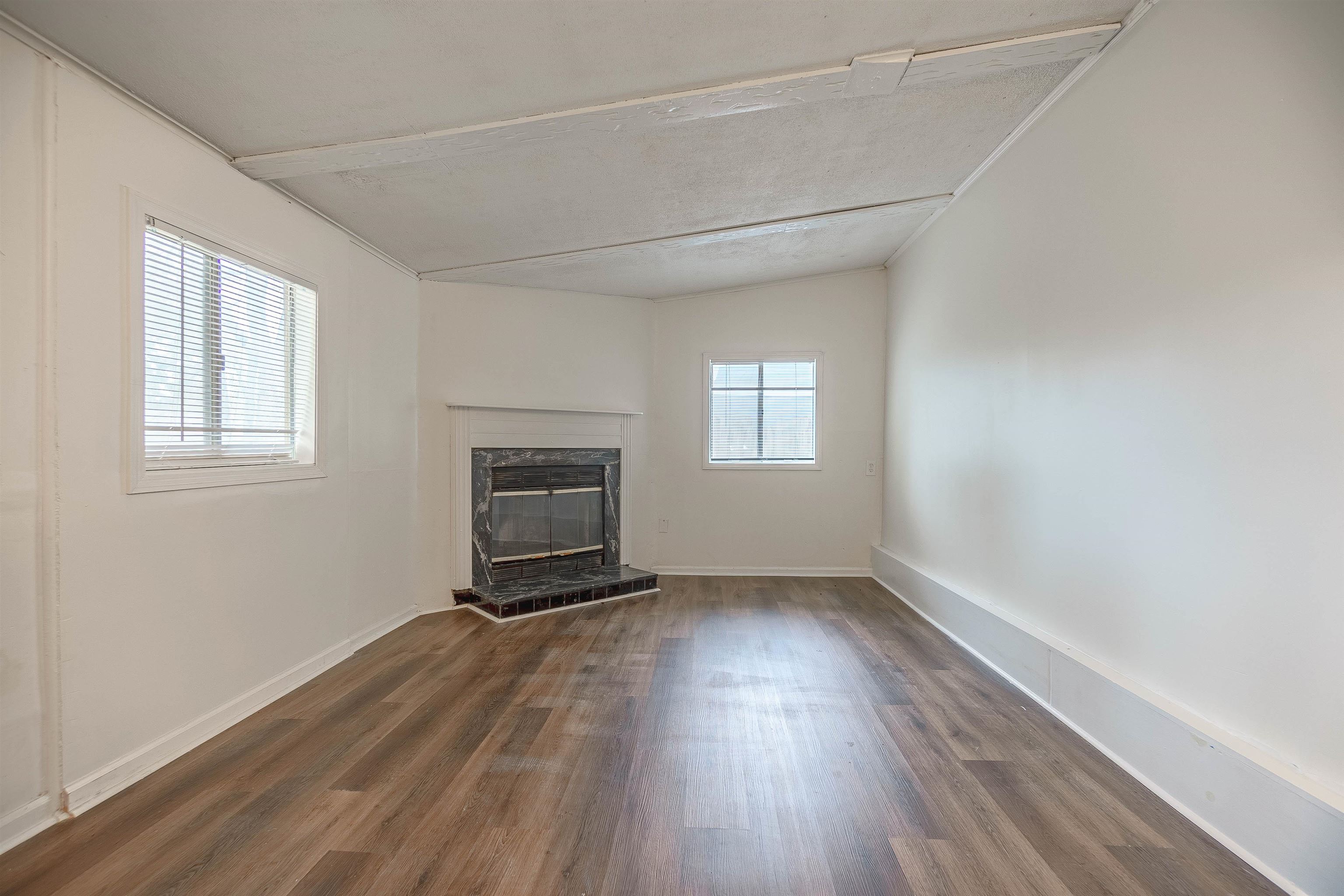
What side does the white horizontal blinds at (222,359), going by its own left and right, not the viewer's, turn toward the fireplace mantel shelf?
left

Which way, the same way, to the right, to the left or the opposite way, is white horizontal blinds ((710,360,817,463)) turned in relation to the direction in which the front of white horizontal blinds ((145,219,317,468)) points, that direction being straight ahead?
to the right

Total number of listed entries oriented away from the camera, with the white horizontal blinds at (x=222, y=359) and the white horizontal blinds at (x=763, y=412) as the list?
0

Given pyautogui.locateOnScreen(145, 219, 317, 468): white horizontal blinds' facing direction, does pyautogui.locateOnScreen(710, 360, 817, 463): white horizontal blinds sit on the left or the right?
on its left

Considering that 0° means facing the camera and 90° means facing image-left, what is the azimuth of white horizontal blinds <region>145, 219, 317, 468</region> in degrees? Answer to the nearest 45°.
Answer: approximately 315°

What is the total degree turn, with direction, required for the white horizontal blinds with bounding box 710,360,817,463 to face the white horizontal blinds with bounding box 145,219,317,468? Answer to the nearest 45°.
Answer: approximately 45° to its right

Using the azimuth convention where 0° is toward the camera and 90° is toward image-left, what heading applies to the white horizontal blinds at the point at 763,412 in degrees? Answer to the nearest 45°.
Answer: approximately 0°
